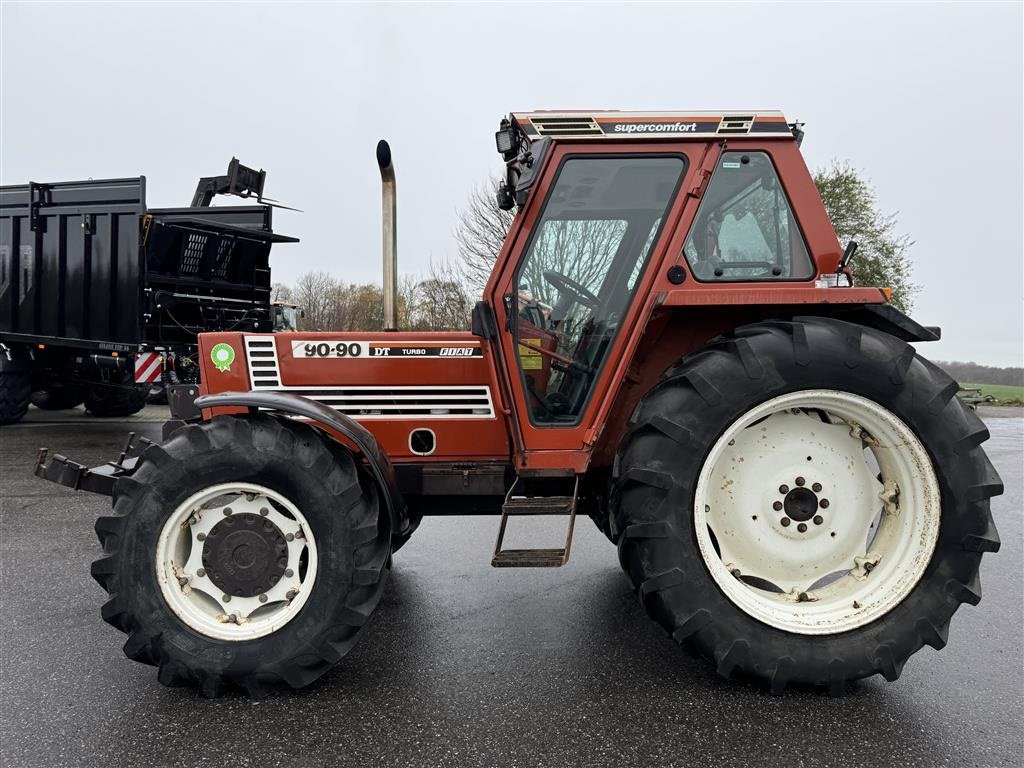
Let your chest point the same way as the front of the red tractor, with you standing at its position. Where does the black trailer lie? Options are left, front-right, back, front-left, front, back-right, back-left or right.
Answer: front-right

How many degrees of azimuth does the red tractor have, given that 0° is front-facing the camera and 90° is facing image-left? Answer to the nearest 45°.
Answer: approximately 90°
